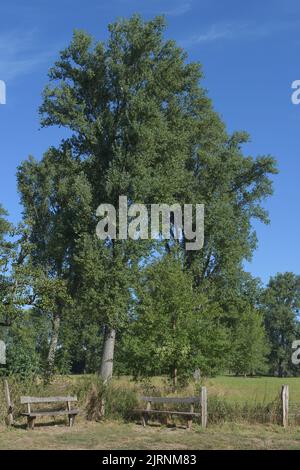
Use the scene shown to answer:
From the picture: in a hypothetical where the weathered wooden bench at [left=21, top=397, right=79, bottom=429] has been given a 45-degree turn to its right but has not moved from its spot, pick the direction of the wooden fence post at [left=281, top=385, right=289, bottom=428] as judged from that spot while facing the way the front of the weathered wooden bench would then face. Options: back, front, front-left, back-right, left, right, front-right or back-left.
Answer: back-left

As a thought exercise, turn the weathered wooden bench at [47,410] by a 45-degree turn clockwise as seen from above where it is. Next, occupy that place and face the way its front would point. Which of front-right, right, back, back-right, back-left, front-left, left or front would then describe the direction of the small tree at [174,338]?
back

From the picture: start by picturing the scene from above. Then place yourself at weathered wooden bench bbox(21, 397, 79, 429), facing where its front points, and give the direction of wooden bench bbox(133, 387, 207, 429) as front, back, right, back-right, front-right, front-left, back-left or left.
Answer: left

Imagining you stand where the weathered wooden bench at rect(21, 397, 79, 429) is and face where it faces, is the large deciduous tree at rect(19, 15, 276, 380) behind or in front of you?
behind

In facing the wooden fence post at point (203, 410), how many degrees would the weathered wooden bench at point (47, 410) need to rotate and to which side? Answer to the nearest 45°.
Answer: approximately 90° to its left

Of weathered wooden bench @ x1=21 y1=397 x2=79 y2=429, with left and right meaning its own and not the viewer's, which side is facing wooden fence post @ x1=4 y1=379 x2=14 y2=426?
right

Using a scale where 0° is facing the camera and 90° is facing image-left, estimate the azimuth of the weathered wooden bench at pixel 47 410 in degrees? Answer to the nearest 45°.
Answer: approximately 0°
